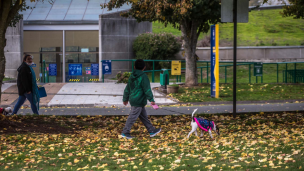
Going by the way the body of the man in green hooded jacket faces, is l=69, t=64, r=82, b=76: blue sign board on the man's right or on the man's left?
on the man's left

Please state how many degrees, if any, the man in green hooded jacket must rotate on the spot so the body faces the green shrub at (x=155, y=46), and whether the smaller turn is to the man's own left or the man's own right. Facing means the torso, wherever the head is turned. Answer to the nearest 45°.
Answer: approximately 45° to the man's own left

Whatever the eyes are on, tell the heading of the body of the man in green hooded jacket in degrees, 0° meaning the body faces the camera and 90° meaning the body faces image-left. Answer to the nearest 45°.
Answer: approximately 225°

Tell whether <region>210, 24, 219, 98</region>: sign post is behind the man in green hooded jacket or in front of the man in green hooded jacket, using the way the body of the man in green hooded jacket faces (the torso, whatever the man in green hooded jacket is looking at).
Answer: in front
